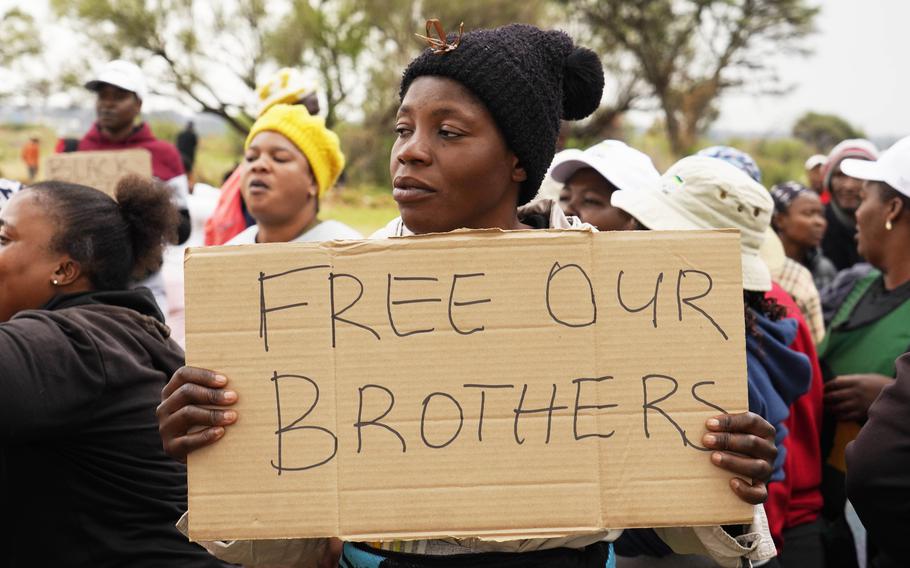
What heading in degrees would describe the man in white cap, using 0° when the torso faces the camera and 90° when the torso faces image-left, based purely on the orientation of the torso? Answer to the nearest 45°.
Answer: approximately 45°

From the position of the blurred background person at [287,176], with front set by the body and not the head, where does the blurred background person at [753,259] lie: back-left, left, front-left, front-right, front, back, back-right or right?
left

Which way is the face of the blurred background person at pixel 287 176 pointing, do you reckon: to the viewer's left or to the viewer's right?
to the viewer's left

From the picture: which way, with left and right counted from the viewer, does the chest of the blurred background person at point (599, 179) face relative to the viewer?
facing the viewer and to the left of the viewer

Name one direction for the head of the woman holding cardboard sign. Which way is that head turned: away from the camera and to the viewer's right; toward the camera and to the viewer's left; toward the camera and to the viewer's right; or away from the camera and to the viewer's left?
toward the camera and to the viewer's left

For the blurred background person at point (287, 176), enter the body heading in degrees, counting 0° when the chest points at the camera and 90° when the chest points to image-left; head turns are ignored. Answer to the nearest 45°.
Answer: approximately 45°

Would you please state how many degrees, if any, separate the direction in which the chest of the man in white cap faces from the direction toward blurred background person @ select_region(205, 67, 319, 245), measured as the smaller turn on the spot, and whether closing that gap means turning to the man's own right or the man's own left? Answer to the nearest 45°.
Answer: approximately 90° to the man's own left
